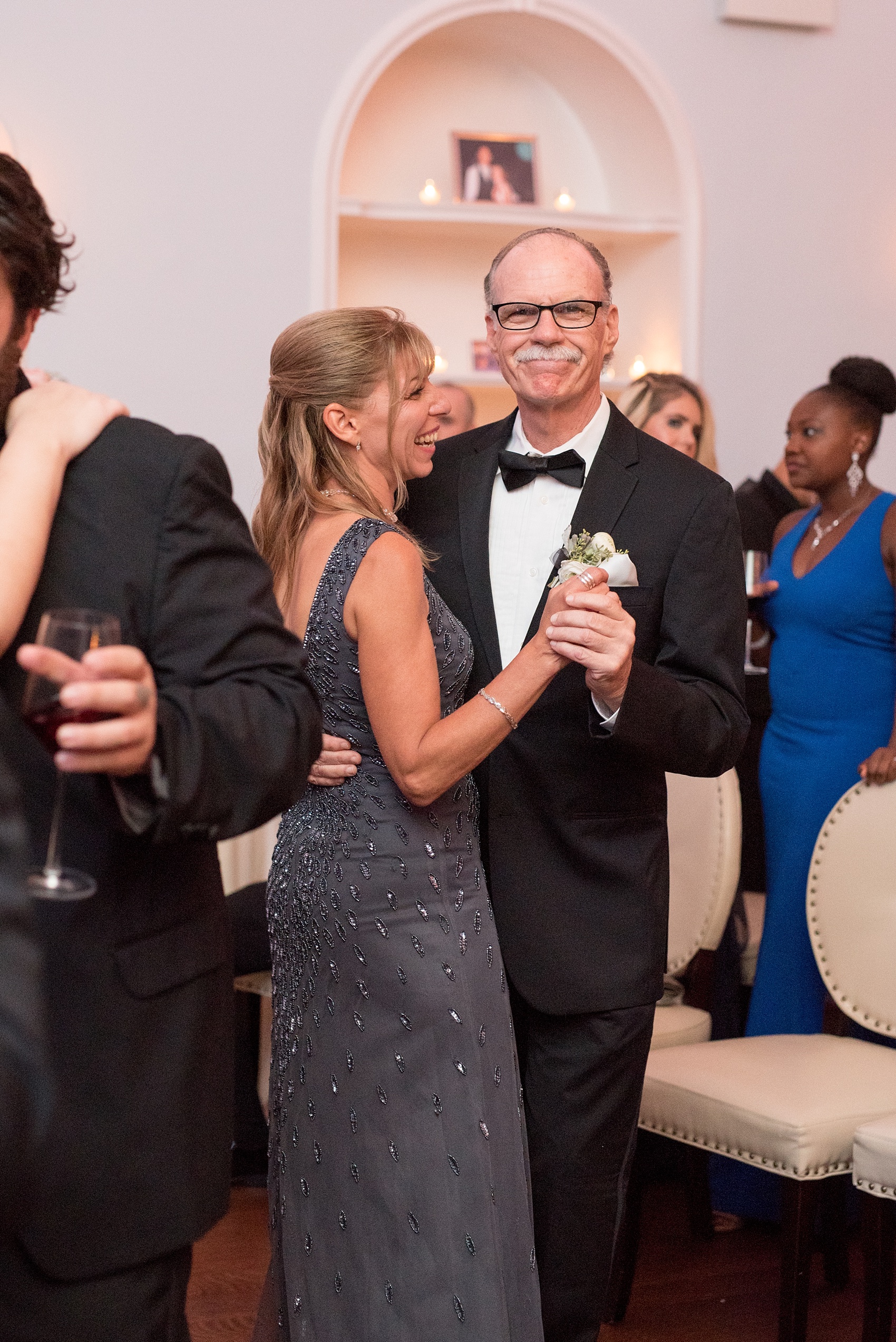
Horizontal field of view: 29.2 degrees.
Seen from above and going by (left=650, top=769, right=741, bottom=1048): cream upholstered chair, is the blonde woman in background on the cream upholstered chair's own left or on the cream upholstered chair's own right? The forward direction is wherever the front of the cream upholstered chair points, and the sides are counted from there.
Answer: on the cream upholstered chair's own right

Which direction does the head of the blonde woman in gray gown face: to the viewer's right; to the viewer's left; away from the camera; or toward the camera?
to the viewer's right

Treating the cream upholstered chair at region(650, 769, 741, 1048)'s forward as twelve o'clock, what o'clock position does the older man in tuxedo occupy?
The older man in tuxedo is roughly at 11 o'clock from the cream upholstered chair.

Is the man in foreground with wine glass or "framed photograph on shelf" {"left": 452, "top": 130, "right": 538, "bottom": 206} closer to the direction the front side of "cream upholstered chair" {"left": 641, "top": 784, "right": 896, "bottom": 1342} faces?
the man in foreground with wine glass

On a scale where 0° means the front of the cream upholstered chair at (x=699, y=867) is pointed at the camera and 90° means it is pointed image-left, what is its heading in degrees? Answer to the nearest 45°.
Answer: approximately 45°
